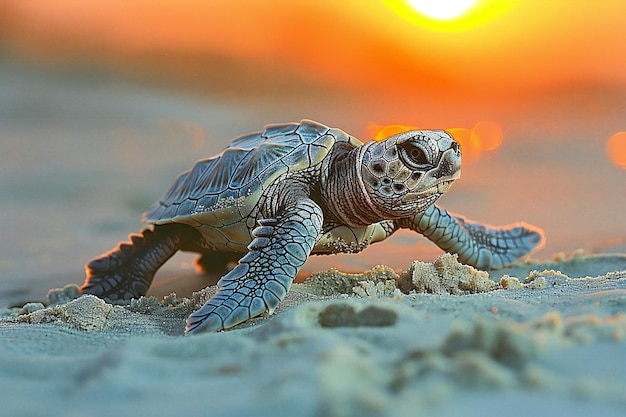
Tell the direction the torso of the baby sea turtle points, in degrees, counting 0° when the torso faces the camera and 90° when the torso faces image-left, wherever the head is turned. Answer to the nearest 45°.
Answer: approximately 315°
